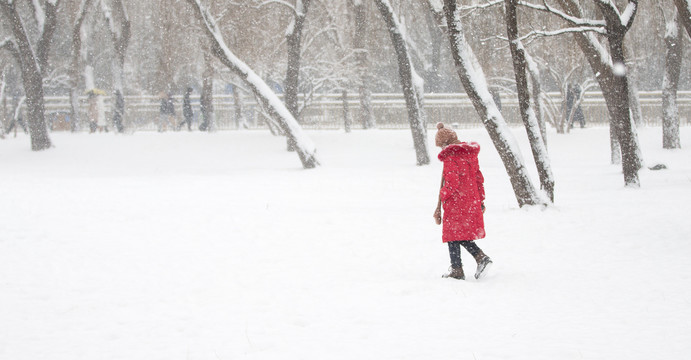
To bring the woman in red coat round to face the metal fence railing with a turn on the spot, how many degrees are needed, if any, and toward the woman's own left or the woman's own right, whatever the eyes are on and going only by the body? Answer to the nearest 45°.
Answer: approximately 45° to the woman's own right

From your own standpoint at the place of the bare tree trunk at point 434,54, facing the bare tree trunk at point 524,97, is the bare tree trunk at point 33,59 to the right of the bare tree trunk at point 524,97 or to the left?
right

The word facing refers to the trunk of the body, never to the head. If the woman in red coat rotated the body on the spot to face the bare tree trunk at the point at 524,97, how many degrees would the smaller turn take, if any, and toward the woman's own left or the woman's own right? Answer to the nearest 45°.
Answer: approximately 45° to the woman's own right

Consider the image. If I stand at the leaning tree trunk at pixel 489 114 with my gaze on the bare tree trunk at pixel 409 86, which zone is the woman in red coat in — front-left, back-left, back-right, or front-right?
back-left

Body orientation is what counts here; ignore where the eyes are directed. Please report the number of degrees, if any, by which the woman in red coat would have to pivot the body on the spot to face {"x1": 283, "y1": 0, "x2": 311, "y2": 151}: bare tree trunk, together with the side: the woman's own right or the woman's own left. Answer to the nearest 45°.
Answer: approximately 45° to the woman's own right

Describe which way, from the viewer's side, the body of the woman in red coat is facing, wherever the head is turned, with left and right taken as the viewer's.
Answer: facing away from the viewer and to the left of the viewer

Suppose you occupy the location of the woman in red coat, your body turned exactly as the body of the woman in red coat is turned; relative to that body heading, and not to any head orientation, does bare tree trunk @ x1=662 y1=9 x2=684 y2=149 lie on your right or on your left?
on your right

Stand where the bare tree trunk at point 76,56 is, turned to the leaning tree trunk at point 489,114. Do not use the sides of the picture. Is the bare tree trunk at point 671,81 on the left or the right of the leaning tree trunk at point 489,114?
left

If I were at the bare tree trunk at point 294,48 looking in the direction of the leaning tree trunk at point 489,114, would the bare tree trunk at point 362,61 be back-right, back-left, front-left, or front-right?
back-left
